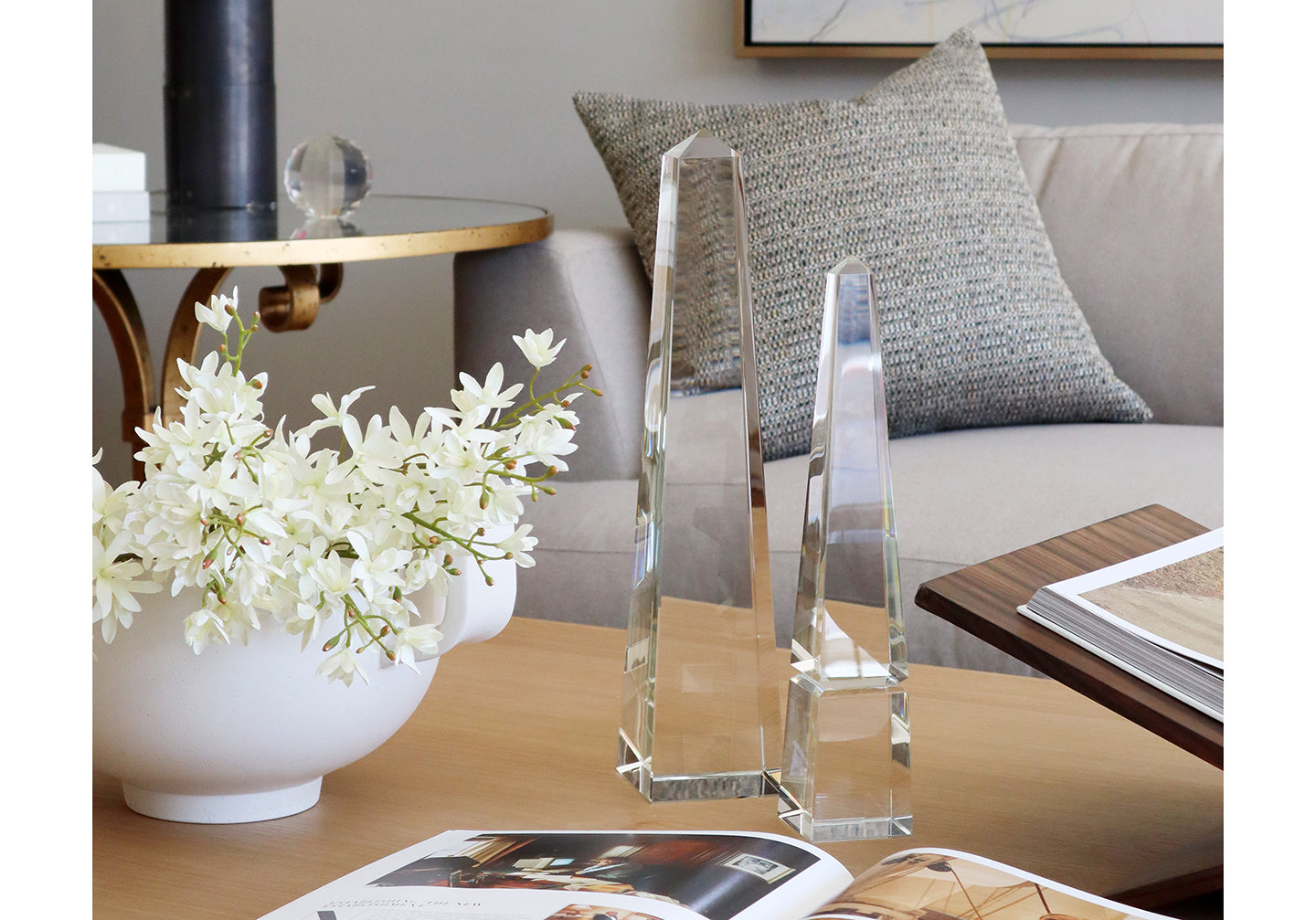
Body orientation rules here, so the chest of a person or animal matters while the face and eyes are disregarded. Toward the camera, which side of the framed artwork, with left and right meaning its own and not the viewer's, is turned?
front

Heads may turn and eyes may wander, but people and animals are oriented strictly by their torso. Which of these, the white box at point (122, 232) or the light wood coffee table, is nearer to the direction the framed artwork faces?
the light wood coffee table

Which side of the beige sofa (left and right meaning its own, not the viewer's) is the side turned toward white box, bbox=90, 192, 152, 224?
right

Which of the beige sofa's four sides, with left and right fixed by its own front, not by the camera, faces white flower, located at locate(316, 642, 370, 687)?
front

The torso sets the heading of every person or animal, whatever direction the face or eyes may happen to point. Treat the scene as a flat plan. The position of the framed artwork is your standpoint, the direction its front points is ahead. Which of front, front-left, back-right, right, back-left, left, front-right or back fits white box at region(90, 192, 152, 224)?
front-right

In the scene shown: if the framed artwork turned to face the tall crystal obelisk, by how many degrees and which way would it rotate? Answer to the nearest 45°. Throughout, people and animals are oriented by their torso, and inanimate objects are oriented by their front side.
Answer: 0° — it already faces it

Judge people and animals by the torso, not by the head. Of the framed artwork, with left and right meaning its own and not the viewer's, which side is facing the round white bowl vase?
front

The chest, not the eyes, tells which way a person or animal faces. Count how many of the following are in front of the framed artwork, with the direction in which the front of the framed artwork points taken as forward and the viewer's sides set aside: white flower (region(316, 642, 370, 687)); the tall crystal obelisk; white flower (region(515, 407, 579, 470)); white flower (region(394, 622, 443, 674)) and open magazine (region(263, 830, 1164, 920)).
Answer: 5

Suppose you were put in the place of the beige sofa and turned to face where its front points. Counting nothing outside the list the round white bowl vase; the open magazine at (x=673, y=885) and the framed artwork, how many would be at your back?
1

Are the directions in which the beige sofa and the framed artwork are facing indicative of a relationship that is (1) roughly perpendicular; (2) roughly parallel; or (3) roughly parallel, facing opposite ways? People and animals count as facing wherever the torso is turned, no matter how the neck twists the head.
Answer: roughly parallel

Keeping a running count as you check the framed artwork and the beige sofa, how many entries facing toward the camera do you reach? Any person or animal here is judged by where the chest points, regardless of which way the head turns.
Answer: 2

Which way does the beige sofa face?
toward the camera

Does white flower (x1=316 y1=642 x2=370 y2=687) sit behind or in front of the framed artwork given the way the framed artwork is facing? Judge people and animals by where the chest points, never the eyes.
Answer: in front

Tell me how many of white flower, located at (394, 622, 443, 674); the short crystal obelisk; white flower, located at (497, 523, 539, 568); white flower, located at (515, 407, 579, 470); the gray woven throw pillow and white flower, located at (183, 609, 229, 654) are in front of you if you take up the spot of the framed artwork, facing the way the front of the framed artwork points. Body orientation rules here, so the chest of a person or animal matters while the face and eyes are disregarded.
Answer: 6

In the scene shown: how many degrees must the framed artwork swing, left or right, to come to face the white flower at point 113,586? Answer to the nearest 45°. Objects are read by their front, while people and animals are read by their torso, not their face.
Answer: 0° — it already faces it

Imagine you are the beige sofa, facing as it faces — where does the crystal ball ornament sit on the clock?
The crystal ball ornament is roughly at 3 o'clock from the beige sofa.
